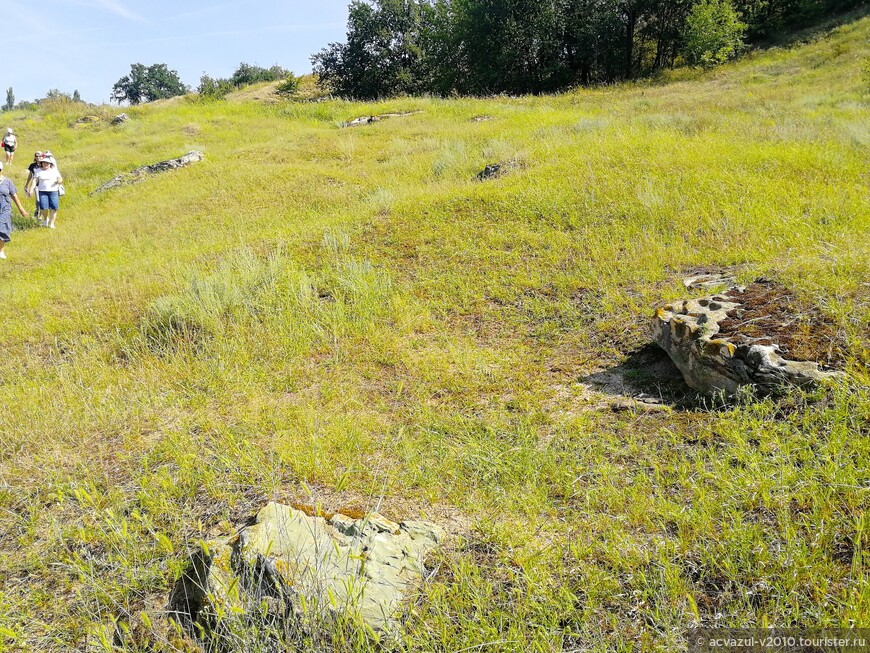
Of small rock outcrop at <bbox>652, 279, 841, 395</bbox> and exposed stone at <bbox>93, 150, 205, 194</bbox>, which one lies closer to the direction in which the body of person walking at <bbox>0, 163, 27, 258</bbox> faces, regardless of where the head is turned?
the small rock outcrop

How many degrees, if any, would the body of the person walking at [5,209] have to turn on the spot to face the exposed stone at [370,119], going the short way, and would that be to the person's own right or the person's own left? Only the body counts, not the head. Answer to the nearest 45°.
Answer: approximately 135° to the person's own left

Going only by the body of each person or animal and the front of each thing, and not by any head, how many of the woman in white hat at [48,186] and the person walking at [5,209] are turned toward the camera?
2

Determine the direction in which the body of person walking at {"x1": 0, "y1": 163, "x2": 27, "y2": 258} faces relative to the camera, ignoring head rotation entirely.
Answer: toward the camera

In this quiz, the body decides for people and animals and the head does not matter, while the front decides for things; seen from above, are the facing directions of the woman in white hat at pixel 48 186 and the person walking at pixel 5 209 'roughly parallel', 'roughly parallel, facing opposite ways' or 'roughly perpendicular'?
roughly parallel

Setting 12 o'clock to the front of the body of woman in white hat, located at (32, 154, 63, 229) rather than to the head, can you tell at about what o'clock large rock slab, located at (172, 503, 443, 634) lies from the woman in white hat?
The large rock slab is roughly at 12 o'clock from the woman in white hat.

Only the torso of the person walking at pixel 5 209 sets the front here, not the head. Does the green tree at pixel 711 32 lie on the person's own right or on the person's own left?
on the person's own left

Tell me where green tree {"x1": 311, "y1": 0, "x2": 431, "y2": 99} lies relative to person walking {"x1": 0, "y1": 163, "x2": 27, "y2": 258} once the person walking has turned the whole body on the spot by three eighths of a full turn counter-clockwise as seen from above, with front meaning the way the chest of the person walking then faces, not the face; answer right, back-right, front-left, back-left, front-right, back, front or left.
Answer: front

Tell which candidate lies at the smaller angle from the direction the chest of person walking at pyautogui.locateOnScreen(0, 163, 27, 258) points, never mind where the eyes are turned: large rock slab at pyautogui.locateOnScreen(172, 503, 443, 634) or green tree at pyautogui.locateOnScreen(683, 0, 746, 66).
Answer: the large rock slab

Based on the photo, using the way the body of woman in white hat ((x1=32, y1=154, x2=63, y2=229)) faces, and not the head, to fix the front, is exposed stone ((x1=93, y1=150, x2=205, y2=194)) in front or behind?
behind

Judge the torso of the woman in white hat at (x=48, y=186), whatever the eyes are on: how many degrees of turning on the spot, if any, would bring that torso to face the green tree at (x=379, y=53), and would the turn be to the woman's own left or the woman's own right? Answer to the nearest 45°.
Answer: approximately 135° to the woman's own left
